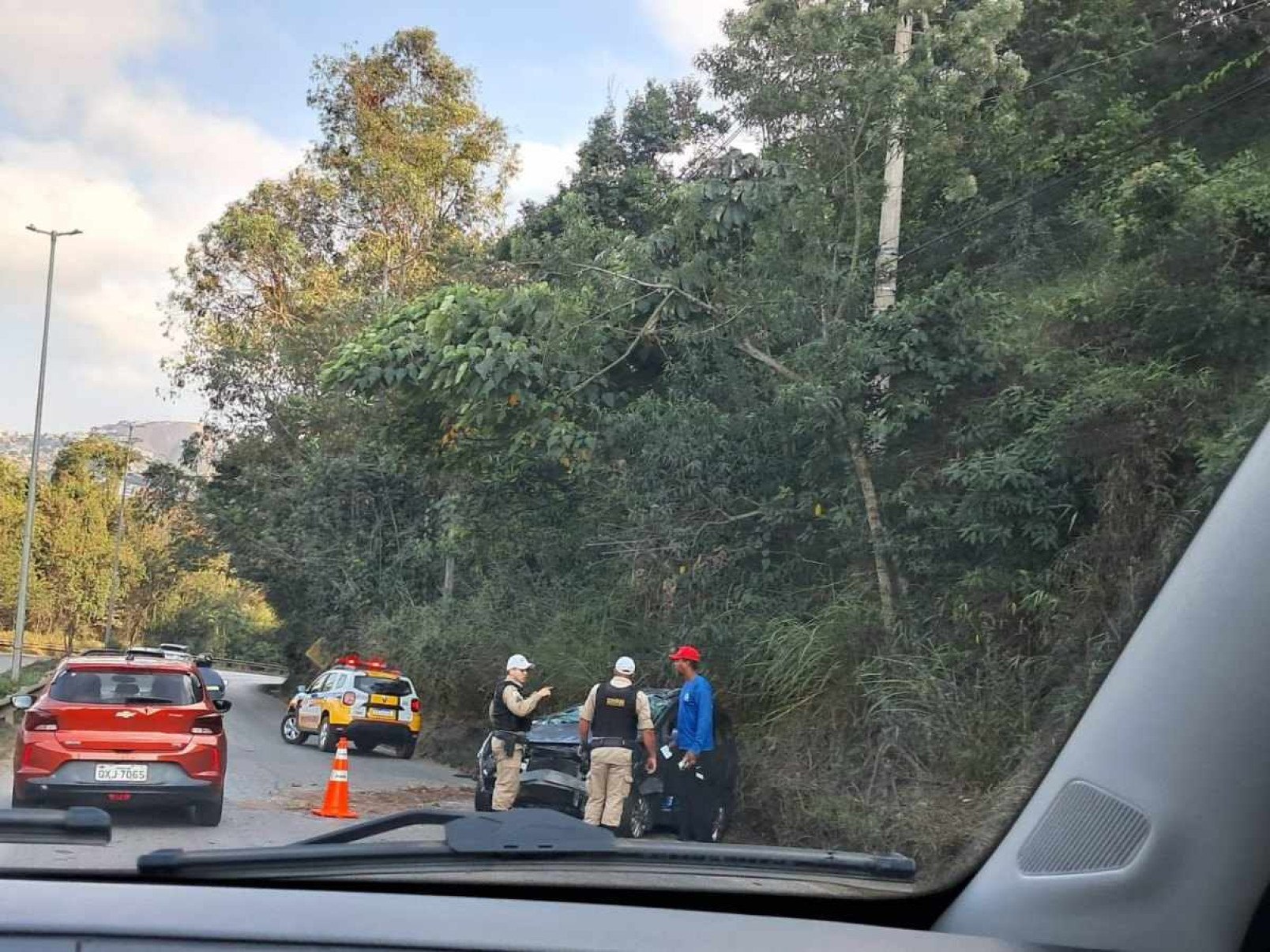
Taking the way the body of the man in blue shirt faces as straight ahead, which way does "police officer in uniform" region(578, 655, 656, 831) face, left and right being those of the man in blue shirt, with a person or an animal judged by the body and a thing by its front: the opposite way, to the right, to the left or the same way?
to the right

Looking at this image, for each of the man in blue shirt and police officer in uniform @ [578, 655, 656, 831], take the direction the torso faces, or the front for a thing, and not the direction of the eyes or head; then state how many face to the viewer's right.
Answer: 0

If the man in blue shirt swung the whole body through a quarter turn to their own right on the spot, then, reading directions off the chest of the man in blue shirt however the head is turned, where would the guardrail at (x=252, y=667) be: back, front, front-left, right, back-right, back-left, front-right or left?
front-left

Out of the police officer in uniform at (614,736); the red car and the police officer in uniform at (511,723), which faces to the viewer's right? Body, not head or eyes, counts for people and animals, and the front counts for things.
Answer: the police officer in uniform at (511,723)

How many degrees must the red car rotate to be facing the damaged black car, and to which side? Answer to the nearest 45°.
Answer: approximately 45° to its right

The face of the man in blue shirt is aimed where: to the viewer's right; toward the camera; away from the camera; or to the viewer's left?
to the viewer's left

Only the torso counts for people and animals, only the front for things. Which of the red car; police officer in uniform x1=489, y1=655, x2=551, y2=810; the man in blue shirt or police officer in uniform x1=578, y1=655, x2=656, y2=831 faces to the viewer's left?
the man in blue shirt

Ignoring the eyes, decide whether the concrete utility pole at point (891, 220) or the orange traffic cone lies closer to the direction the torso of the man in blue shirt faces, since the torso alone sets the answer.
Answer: the orange traffic cone

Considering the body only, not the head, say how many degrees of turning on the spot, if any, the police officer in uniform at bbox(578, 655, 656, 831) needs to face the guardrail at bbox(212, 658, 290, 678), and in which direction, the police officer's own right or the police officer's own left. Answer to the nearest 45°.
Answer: approximately 45° to the police officer's own left

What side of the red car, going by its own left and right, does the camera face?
back

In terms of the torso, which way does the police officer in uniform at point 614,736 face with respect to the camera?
away from the camera

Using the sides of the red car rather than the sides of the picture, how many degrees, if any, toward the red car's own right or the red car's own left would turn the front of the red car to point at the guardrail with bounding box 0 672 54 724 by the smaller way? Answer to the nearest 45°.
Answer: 0° — it already faces it

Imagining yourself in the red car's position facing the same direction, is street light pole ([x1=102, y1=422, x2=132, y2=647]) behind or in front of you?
in front

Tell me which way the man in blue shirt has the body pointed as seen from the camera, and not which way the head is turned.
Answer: to the viewer's left

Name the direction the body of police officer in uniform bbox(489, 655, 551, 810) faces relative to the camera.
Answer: to the viewer's right

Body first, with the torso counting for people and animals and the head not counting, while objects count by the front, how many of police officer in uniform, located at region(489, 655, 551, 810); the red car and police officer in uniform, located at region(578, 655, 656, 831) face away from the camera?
2

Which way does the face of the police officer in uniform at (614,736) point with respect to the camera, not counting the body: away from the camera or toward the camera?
away from the camera
